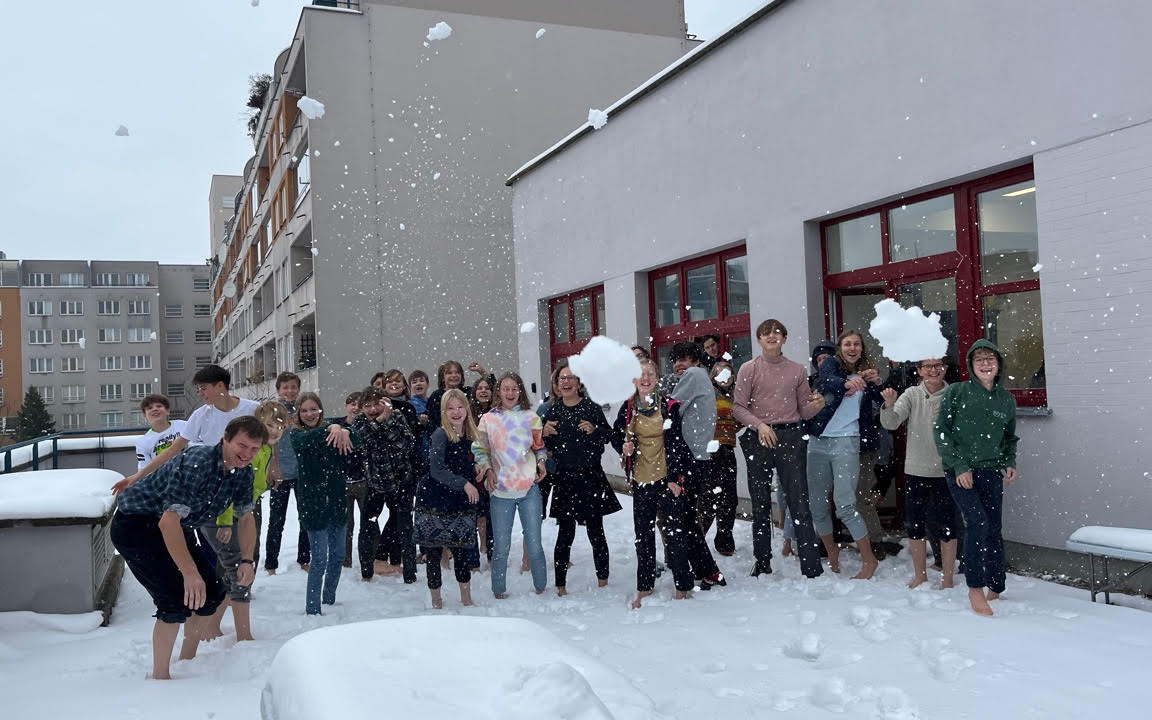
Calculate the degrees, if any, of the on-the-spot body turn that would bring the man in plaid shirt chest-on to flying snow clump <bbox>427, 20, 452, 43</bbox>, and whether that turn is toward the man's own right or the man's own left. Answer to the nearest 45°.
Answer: approximately 135° to the man's own left

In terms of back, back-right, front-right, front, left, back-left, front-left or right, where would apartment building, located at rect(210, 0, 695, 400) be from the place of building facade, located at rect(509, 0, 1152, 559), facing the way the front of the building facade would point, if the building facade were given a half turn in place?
left

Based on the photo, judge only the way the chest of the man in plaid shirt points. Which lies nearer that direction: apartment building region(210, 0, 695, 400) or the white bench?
the white bench

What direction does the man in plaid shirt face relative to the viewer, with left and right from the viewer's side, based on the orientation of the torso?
facing the viewer and to the right of the viewer

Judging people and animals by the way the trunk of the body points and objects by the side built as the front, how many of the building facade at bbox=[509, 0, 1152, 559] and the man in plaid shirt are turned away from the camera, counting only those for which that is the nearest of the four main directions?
0

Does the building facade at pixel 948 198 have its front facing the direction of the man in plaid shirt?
yes

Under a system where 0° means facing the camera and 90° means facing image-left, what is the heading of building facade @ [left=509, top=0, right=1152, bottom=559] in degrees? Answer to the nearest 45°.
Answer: approximately 45°

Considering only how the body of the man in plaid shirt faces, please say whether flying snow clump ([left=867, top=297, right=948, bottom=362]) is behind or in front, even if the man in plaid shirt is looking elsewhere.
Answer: in front

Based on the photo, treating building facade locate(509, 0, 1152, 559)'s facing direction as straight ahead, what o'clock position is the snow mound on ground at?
The snow mound on ground is roughly at 11 o'clock from the building facade.

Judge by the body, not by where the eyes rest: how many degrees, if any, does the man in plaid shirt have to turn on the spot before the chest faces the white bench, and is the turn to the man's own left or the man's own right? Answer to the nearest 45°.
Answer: approximately 45° to the man's own left
